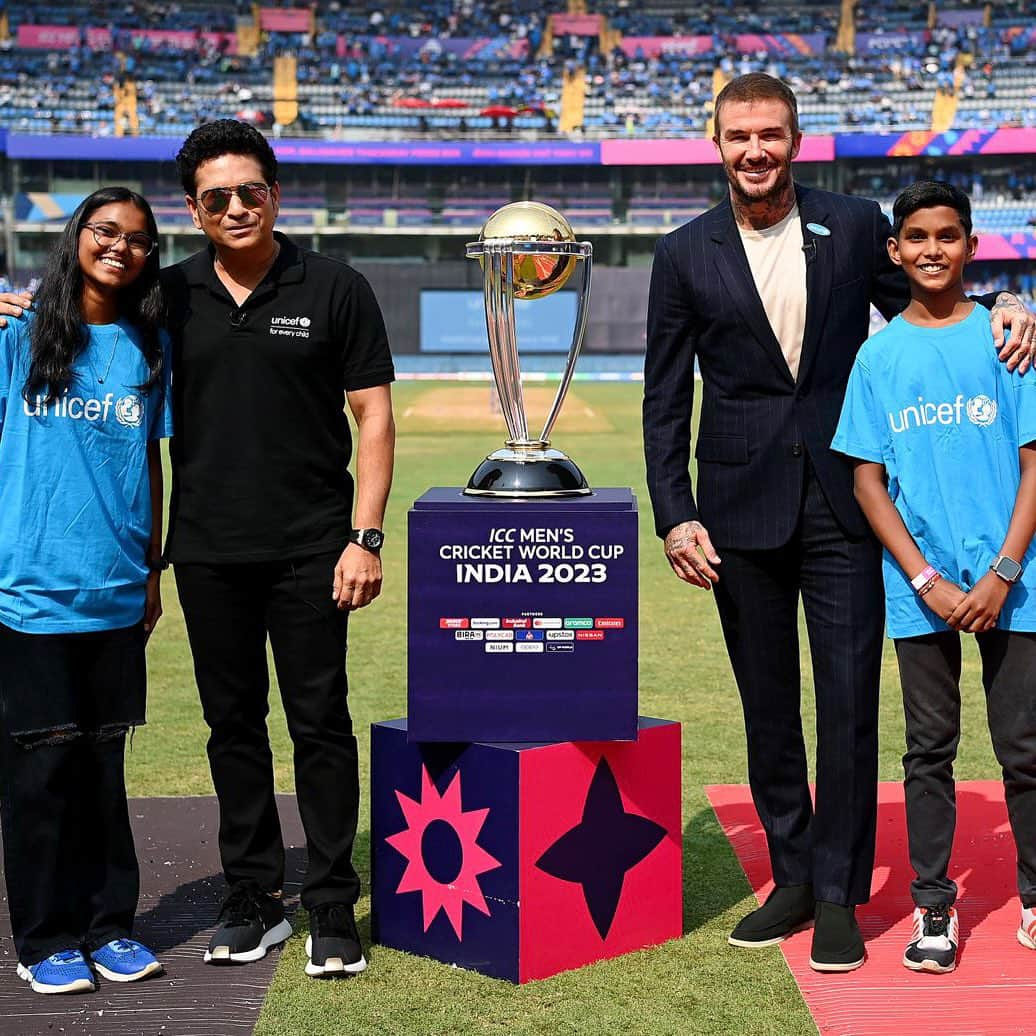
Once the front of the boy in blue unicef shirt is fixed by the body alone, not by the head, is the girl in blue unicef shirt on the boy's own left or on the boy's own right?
on the boy's own right

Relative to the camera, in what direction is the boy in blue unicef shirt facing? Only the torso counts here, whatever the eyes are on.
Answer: toward the camera

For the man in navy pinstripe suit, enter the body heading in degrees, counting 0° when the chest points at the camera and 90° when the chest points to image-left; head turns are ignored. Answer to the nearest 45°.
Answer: approximately 0°

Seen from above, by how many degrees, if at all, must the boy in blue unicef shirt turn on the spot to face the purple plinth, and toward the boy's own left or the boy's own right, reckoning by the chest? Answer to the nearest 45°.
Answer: approximately 90° to the boy's own right

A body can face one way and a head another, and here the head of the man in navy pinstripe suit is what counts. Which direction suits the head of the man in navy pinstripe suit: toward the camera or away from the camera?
toward the camera

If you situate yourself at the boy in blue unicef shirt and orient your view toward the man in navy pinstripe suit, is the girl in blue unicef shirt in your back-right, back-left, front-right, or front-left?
front-left

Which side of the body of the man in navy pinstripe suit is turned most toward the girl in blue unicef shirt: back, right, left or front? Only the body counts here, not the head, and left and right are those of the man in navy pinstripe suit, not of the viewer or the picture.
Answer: right

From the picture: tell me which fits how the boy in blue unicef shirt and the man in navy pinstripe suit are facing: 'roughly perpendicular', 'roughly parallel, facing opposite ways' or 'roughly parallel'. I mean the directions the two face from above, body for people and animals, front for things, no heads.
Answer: roughly parallel

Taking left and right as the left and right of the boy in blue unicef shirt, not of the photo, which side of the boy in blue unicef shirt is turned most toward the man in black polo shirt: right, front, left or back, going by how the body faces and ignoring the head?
right
